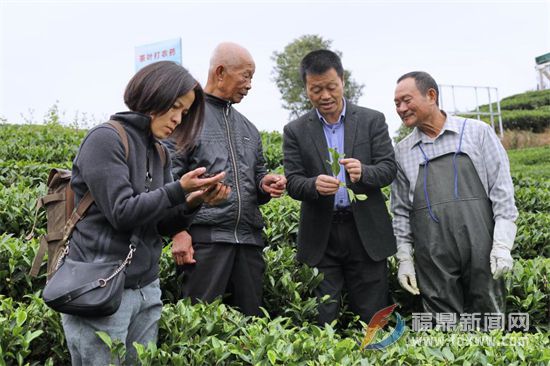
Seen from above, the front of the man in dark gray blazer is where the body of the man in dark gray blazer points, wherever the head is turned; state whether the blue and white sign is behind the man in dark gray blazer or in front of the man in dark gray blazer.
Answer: behind

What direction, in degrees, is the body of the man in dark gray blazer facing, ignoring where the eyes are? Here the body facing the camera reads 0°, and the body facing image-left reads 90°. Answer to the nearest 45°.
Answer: approximately 0°

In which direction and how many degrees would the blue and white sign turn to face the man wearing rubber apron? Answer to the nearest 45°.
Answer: approximately 45° to its left

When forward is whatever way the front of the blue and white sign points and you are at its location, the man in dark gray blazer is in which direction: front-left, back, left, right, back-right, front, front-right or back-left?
front-left

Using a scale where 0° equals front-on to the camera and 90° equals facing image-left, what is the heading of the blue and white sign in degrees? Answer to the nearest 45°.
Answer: approximately 45°

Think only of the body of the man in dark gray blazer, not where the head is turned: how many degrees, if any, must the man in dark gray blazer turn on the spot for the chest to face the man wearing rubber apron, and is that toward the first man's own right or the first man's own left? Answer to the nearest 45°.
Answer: approximately 90° to the first man's own left
